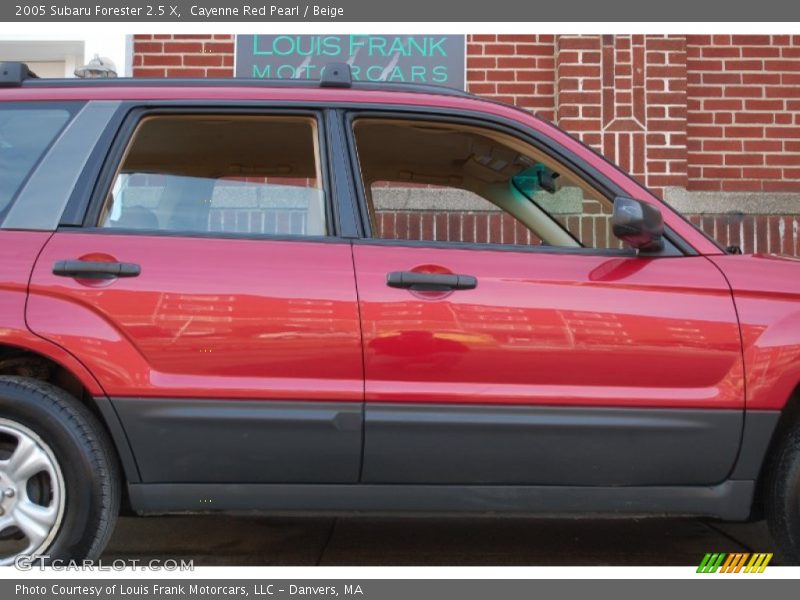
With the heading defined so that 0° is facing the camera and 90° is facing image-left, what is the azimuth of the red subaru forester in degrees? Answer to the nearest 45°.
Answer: approximately 270°
